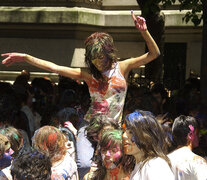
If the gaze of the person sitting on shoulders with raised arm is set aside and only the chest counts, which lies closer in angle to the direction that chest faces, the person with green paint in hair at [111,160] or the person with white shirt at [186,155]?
the person with green paint in hair

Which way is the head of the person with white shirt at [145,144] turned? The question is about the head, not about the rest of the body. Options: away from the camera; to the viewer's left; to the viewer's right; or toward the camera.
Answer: to the viewer's left

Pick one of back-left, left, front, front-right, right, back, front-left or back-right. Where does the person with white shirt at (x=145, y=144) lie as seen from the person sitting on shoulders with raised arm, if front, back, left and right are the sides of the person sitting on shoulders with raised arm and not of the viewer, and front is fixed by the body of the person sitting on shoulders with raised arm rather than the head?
front

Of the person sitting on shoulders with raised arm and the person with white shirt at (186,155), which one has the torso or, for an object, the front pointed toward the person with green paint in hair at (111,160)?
the person sitting on shoulders with raised arm

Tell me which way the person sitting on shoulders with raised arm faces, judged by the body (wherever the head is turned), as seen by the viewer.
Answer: toward the camera

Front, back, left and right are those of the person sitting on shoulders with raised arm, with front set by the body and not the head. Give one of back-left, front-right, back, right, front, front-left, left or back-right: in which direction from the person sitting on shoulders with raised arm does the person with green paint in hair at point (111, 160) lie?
front

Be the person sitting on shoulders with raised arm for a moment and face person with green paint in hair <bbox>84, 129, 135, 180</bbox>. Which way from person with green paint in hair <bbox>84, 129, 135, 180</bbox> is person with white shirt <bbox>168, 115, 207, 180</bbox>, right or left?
left
